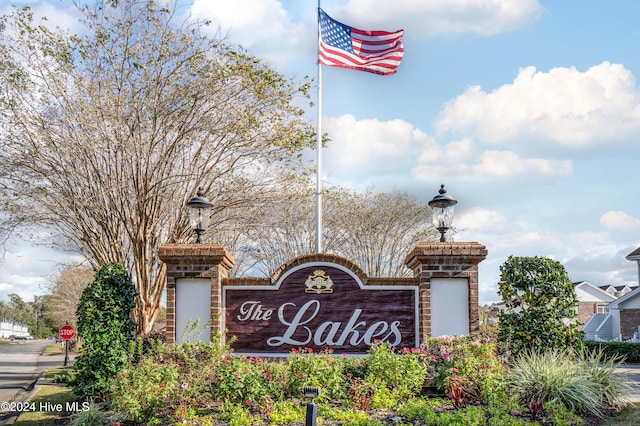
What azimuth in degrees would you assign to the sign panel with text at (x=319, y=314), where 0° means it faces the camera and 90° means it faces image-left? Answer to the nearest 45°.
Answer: approximately 0°

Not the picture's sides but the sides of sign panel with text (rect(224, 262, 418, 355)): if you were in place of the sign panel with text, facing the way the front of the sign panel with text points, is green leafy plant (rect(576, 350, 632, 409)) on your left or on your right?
on your left

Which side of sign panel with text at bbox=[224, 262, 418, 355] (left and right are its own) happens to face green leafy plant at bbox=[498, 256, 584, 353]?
left

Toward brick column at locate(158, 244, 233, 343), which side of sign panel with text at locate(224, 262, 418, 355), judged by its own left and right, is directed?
right

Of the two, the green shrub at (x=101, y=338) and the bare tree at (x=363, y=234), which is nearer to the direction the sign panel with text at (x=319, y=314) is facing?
the green shrub

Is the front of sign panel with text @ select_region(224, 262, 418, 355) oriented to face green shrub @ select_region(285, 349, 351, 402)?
yes

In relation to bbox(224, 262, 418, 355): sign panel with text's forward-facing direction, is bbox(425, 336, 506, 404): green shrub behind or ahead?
ahead

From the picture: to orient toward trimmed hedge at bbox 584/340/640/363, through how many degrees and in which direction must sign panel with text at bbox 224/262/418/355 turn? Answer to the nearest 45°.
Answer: approximately 135° to its left

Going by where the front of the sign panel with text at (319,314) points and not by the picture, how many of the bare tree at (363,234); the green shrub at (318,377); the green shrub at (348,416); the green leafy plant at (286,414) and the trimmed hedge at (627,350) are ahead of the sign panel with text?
3

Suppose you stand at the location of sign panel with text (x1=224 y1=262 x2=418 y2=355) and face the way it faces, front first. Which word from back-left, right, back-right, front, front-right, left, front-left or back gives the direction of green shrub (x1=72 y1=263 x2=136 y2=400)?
right

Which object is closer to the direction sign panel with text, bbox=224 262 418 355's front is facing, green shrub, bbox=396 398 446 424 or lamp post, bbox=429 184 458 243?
the green shrub
